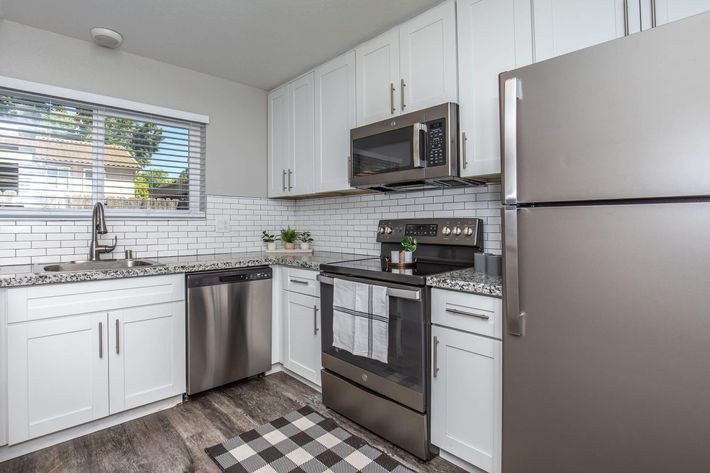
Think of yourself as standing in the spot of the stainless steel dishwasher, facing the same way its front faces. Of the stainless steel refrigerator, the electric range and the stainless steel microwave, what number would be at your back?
0

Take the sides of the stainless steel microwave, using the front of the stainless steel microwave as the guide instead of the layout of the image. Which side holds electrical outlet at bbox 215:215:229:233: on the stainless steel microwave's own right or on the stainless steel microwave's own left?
on the stainless steel microwave's own right

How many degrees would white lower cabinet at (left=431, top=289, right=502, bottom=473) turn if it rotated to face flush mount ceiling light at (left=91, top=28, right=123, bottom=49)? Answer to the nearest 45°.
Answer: approximately 45° to its right

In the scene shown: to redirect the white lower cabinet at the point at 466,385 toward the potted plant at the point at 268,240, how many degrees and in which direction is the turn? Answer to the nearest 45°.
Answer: approximately 90° to its right

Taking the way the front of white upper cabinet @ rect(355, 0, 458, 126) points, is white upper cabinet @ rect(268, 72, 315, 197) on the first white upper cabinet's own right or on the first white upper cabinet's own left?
on the first white upper cabinet's own right

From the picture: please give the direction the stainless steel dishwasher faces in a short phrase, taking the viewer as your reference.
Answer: facing the viewer and to the right of the viewer

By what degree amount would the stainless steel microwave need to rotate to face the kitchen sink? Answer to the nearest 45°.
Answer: approximately 45° to its right

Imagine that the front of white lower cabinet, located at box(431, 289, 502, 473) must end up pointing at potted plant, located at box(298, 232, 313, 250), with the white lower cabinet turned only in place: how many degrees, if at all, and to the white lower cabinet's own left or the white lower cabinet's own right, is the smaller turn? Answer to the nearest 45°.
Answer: approximately 90° to the white lower cabinet's own right

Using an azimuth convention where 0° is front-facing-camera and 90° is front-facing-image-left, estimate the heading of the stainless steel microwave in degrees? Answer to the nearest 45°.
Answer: approximately 45°

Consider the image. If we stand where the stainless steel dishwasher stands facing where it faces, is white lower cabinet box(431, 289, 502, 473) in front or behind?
in front

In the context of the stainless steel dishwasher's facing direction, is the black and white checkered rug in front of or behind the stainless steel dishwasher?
in front

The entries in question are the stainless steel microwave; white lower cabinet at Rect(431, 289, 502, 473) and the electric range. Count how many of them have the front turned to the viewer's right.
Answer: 0

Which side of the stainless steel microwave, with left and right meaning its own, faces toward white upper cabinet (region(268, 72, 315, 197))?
right

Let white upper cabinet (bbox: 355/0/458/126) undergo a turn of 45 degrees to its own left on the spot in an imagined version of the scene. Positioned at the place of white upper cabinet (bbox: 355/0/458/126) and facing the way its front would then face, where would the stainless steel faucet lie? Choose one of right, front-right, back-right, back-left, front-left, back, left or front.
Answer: right

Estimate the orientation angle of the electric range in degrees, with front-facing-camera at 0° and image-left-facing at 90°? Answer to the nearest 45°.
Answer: approximately 45°

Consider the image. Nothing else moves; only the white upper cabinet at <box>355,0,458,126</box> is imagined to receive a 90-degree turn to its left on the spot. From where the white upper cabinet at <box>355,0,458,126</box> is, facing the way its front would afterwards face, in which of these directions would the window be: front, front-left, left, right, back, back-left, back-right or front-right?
back-right

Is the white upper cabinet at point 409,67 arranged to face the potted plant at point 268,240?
no

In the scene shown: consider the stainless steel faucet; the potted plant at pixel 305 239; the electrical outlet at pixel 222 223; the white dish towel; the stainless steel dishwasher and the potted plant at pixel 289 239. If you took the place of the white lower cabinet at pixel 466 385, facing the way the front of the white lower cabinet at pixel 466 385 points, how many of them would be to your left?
0

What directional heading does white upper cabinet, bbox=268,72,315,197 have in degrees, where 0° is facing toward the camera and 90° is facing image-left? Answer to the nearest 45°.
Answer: approximately 45°

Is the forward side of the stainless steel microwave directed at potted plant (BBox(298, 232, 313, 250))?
no

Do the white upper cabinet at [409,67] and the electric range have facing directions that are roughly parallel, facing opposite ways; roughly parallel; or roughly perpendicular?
roughly parallel

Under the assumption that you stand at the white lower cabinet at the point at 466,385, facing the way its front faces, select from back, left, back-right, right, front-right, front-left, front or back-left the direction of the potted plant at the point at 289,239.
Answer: right

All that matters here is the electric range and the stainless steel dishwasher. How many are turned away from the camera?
0
